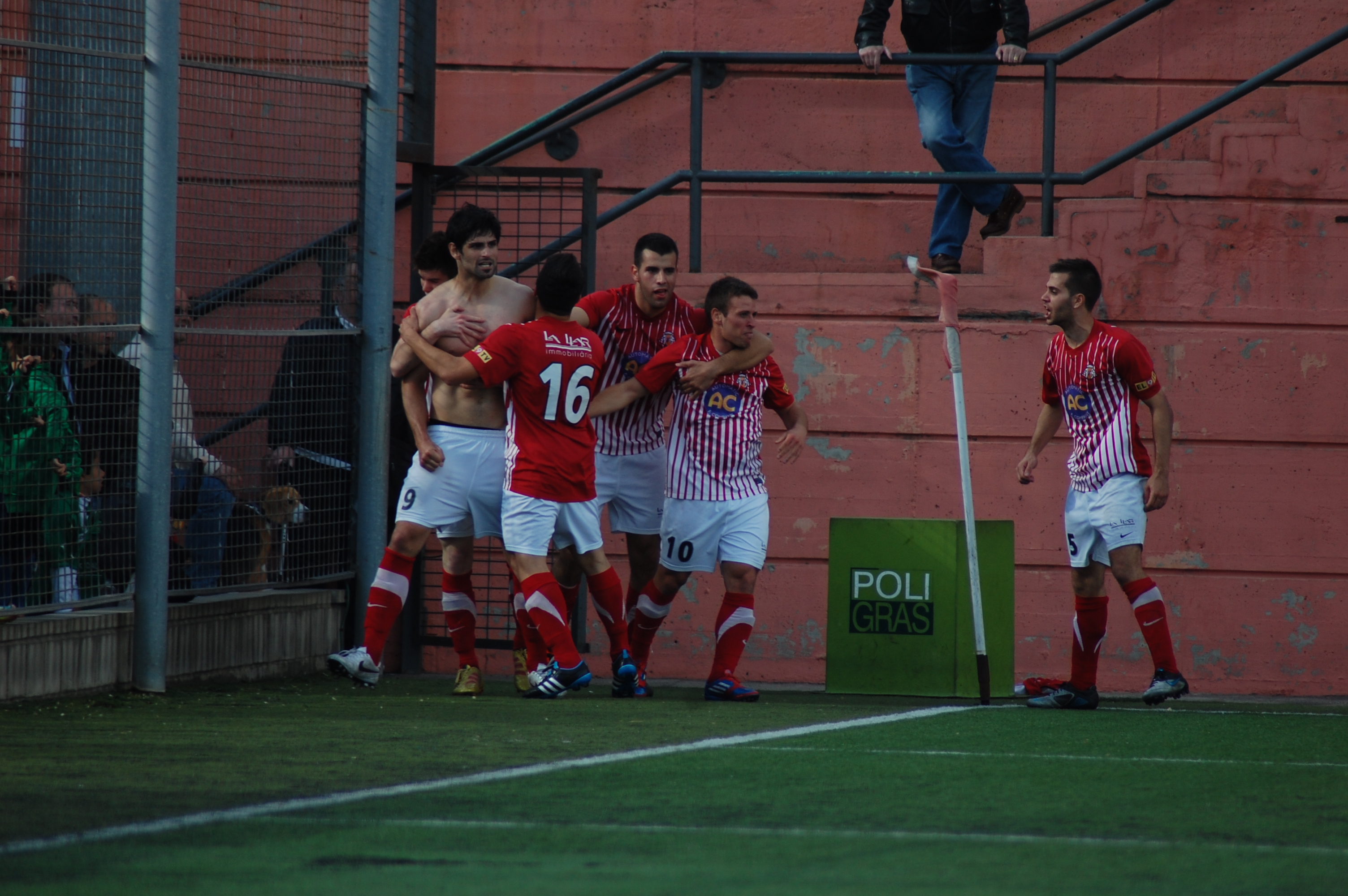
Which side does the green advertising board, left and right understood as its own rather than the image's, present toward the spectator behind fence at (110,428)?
right

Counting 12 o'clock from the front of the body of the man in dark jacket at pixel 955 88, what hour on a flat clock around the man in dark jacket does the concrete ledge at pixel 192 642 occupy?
The concrete ledge is roughly at 2 o'clock from the man in dark jacket.

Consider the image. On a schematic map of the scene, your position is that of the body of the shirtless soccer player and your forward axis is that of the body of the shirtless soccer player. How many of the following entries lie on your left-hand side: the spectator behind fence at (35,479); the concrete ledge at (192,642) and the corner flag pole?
1

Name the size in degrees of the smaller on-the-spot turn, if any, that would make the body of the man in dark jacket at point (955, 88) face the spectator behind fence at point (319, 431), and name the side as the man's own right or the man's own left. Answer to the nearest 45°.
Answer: approximately 90° to the man's own right

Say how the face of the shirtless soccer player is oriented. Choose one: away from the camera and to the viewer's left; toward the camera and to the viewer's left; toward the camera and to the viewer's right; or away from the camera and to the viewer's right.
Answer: toward the camera and to the viewer's right

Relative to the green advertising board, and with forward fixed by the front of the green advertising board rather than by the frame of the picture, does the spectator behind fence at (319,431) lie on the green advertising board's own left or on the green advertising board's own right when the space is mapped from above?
on the green advertising board's own right

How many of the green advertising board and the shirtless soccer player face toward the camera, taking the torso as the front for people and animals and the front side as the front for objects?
2

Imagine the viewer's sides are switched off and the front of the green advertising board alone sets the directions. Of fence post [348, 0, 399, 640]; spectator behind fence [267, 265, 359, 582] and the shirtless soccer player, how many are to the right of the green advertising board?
3
